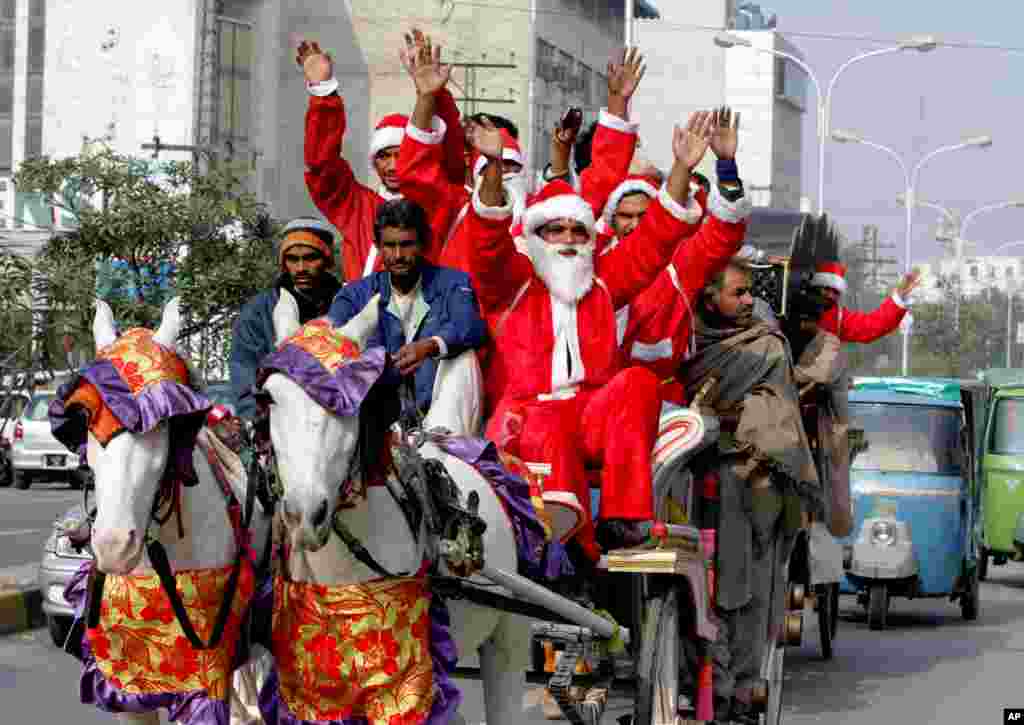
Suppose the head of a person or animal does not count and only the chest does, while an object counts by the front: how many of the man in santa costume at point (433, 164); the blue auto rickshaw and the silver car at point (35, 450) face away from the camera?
1

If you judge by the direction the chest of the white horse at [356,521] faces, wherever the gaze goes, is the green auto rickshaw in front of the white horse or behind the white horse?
behind

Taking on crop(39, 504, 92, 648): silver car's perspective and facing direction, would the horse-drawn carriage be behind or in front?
in front

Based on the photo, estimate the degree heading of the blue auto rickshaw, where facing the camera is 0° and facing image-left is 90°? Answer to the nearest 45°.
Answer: approximately 45°

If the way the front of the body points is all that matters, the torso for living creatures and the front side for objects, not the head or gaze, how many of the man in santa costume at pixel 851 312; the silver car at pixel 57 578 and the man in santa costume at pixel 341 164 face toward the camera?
3

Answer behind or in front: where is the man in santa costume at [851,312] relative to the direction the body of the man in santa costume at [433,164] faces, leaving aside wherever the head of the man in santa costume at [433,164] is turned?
behind

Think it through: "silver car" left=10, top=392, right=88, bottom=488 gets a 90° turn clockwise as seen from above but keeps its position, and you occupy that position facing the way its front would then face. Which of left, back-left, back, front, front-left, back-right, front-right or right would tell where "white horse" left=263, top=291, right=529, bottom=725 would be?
right
